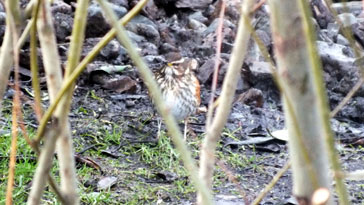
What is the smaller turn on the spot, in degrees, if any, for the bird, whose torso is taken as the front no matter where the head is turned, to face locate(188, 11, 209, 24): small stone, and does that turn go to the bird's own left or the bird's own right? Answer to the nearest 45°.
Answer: approximately 135° to the bird's own right

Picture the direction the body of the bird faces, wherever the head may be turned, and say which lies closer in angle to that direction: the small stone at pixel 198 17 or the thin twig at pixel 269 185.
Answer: the thin twig

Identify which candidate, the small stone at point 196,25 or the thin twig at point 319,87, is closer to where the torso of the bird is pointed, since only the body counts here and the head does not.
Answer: the thin twig

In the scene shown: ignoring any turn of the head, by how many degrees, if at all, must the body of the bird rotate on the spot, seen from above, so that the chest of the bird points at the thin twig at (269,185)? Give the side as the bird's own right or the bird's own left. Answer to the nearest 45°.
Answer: approximately 45° to the bird's own left

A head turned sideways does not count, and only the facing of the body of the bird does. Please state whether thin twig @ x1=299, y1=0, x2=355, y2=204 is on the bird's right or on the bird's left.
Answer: on the bird's left

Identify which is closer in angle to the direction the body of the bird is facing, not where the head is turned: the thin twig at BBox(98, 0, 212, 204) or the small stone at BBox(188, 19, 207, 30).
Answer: the thin twig

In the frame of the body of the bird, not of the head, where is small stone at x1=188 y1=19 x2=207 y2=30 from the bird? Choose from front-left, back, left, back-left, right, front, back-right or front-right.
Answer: back-right

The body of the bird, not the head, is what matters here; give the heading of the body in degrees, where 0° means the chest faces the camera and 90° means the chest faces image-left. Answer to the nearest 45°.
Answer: approximately 45°

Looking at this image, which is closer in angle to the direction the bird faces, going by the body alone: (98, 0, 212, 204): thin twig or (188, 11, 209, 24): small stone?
the thin twig

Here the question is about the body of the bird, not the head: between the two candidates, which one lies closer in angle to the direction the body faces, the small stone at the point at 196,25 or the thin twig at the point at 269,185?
the thin twig
